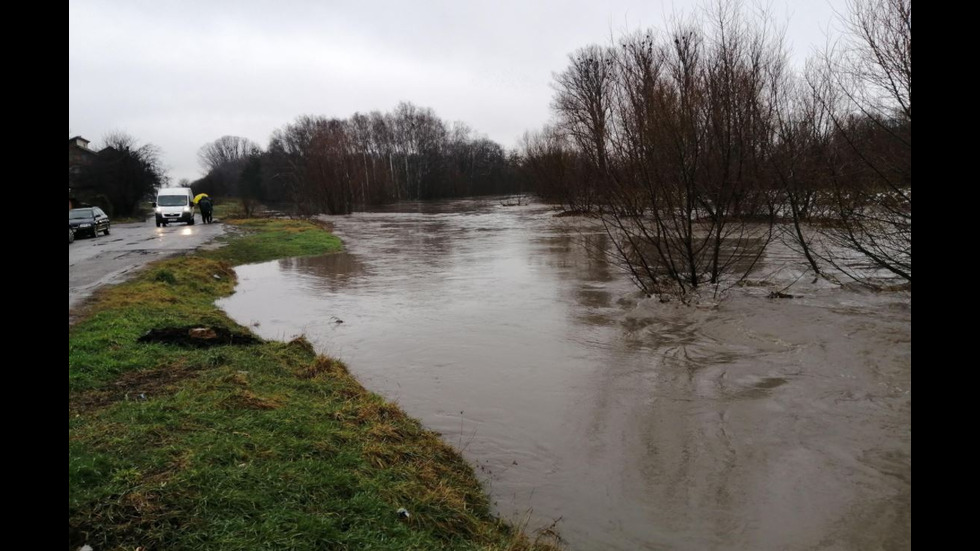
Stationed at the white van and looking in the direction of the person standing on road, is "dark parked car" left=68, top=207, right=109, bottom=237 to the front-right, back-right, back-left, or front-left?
back-right

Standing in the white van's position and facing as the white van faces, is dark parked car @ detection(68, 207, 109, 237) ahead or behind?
ahead

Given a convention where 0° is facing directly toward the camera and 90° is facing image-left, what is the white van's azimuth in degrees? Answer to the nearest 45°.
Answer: approximately 0°

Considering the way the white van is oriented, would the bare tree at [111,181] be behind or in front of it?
behind

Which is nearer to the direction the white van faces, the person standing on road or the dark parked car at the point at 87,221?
the dark parked car

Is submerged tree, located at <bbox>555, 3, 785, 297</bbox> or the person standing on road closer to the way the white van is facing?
the submerged tree

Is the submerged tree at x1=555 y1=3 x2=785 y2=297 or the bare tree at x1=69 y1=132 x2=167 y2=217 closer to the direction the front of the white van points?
the submerged tree

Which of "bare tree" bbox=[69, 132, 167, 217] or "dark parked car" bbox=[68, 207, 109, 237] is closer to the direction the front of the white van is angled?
the dark parked car

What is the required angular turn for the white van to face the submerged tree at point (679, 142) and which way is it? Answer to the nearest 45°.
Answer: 0° — it already faces it
